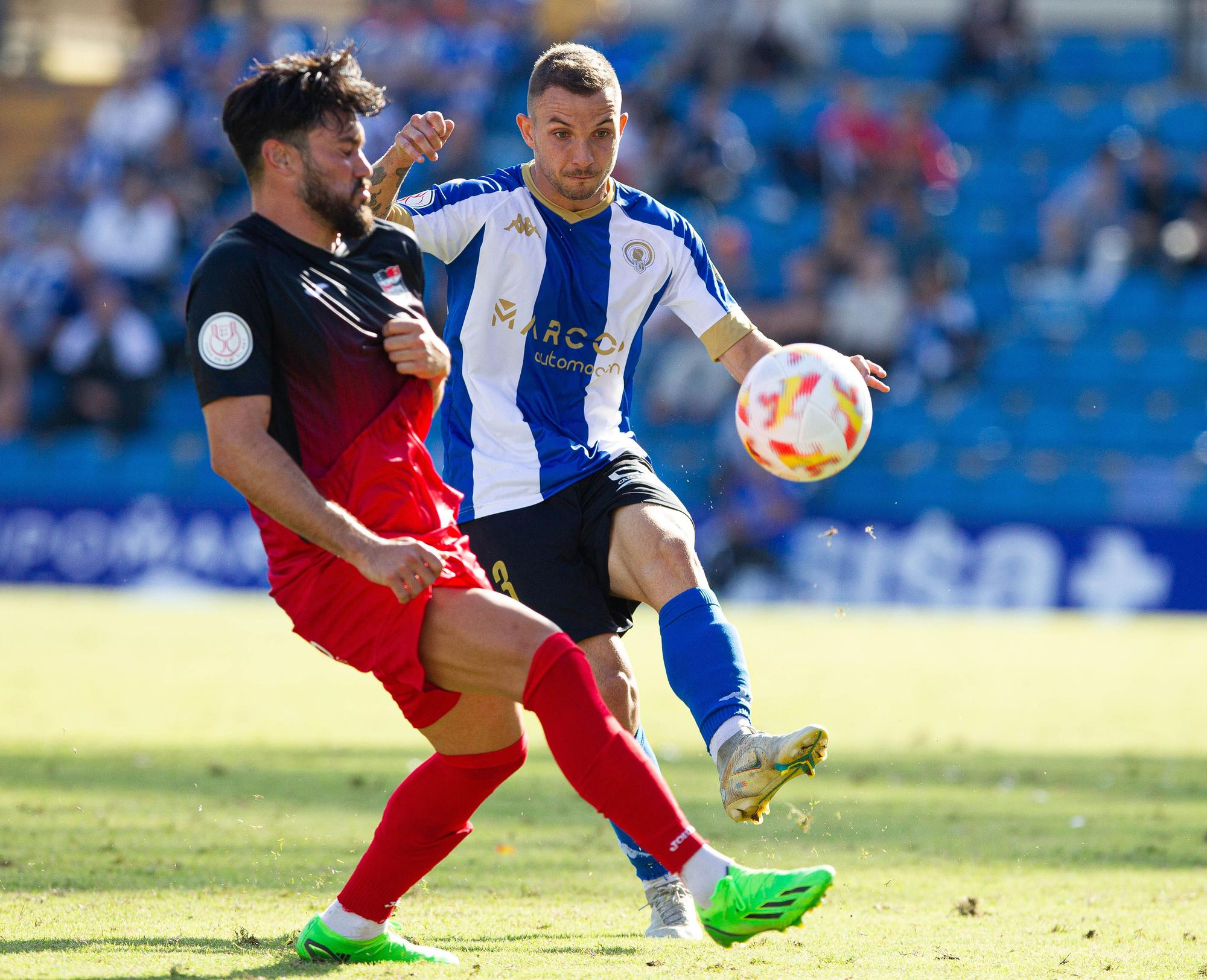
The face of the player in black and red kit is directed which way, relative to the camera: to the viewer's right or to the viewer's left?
to the viewer's right

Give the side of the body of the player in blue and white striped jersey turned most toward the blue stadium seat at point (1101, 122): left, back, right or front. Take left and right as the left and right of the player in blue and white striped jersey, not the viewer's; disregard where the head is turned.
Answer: back

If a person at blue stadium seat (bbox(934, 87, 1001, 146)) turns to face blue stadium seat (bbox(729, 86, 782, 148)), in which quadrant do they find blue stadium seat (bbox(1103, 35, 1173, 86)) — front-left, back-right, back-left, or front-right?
back-right

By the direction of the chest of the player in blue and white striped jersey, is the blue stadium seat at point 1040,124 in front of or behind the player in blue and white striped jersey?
behind

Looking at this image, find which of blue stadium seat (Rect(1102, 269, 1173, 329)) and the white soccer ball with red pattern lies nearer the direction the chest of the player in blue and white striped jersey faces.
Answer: the white soccer ball with red pattern

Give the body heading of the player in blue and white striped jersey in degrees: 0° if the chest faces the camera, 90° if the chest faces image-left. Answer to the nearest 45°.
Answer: approximately 0°

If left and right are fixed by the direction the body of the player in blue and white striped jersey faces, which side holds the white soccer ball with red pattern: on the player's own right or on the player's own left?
on the player's own left

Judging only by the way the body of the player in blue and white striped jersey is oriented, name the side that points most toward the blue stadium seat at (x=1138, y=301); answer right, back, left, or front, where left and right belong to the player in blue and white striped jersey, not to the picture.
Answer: back

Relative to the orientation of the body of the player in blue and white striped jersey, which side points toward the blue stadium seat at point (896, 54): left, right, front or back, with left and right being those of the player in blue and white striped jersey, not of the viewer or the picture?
back

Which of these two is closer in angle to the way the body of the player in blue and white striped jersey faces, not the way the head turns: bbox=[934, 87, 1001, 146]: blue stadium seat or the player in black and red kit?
the player in black and red kit

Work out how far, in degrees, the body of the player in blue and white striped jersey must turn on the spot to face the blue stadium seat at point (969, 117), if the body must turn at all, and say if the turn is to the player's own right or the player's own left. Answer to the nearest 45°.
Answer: approximately 180°
